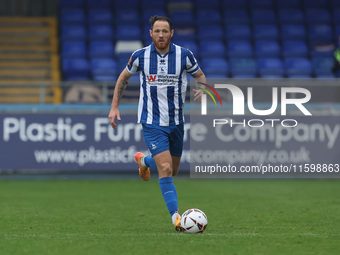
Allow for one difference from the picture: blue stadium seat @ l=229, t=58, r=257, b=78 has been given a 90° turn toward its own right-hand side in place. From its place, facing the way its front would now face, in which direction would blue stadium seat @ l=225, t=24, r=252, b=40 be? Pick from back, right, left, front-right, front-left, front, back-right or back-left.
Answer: right

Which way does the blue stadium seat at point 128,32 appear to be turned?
toward the camera

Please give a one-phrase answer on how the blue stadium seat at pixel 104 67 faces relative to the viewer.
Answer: facing the viewer

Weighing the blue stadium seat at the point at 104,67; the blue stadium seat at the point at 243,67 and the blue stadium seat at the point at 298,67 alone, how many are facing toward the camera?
3

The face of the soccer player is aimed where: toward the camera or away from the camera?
toward the camera

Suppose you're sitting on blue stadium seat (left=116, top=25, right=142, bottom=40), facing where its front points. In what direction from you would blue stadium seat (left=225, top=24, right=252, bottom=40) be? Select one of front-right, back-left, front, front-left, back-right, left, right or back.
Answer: left

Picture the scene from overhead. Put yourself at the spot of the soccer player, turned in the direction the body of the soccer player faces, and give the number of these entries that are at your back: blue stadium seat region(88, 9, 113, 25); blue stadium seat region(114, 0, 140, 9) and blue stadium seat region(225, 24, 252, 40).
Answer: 3

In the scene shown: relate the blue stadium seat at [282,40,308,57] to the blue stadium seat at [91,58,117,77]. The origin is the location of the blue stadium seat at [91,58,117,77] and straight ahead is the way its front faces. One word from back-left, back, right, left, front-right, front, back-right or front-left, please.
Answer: left

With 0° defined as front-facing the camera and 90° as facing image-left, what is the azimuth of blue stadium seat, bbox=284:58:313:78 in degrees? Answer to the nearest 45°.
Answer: approximately 0°

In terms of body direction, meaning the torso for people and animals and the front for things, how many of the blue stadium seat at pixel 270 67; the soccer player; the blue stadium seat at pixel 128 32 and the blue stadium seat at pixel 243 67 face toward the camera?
4

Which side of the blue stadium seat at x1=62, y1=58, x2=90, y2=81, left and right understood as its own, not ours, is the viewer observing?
front

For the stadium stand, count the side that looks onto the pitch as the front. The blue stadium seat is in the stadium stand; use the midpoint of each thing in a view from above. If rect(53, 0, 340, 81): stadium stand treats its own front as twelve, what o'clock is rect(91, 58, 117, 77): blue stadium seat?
The blue stadium seat is roughly at 2 o'clock from the stadium stand.
